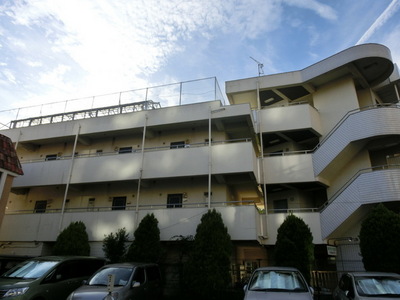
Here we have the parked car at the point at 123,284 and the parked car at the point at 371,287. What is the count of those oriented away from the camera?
0

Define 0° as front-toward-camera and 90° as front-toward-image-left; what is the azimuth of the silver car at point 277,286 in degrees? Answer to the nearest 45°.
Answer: approximately 0°

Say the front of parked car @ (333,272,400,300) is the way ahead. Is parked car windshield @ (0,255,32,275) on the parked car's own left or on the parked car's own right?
on the parked car's own right

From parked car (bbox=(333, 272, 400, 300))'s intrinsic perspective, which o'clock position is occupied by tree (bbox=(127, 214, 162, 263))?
The tree is roughly at 5 o'clock from the parked car.

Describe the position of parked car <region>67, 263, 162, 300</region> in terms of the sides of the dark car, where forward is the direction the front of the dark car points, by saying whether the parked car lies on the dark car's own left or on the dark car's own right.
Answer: on the dark car's own left

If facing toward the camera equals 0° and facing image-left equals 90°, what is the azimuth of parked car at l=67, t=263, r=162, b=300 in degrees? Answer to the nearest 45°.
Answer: approximately 45°

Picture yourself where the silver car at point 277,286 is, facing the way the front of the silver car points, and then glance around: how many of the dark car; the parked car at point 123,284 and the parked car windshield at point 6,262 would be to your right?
3

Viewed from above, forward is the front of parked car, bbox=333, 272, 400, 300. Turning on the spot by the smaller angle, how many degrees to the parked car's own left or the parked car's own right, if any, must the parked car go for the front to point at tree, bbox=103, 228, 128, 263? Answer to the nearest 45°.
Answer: approximately 135° to the parked car's own right

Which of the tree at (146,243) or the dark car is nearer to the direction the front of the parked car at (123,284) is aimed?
the dark car

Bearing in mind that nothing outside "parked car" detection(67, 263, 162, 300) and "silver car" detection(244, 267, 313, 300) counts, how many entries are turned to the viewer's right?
0

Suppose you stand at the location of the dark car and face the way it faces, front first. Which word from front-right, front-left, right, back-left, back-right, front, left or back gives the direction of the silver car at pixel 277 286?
left

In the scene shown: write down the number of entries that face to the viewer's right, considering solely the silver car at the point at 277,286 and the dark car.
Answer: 0

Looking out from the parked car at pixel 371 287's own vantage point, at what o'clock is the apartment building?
The apartment building is roughly at 6 o'clock from the parked car.

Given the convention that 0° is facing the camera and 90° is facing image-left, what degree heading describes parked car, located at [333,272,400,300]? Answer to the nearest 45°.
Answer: approximately 315°
